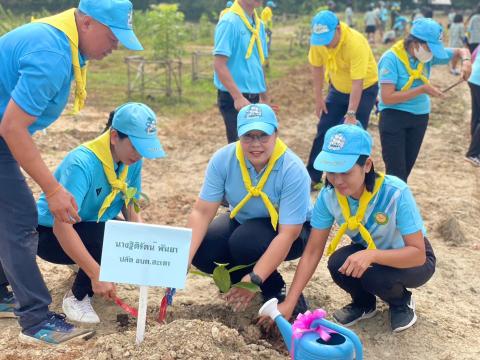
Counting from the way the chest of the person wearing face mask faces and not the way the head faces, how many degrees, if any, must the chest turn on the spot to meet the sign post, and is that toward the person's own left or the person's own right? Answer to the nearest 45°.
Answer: approximately 45° to the person's own right

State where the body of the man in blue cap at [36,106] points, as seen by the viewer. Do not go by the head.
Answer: to the viewer's right

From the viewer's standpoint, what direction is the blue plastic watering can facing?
to the viewer's left

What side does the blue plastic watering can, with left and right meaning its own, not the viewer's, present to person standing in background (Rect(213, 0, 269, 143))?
right

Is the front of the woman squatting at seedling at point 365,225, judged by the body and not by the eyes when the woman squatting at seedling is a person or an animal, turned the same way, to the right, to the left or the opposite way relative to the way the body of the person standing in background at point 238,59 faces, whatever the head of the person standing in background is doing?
to the right
